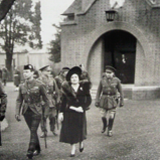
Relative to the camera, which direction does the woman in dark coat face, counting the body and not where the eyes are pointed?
toward the camera

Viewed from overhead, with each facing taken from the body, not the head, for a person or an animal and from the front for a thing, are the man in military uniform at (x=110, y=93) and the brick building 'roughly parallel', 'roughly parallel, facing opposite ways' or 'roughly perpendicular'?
roughly parallel

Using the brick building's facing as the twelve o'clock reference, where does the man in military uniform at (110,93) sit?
The man in military uniform is roughly at 12 o'clock from the brick building.

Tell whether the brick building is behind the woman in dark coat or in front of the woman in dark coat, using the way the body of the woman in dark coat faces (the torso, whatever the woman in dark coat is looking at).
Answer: behind

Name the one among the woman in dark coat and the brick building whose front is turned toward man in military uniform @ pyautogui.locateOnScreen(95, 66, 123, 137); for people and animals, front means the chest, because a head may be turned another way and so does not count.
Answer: the brick building

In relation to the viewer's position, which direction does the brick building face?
facing the viewer

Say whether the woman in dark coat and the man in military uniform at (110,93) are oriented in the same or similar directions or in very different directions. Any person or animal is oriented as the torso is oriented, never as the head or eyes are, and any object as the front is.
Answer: same or similar directions

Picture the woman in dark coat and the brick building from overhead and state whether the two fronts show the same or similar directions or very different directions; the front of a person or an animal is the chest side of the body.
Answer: same or similar directions

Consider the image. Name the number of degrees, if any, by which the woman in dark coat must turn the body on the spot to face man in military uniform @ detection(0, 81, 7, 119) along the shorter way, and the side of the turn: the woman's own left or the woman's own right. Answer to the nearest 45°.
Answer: approximately 90° to the woman's own right

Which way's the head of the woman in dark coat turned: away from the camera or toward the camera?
toward the camera

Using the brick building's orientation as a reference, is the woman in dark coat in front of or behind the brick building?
in front

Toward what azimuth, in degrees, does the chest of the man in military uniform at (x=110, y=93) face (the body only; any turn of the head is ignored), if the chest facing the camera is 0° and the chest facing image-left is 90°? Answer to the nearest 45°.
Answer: approximately 0°

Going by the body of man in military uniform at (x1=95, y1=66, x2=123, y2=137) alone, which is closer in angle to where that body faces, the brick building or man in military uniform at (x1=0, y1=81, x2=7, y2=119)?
the man in military uniform

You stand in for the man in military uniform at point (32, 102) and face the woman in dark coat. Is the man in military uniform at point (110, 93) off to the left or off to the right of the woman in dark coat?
left

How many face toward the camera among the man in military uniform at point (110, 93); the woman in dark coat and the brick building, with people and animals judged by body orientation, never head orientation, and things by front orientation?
3

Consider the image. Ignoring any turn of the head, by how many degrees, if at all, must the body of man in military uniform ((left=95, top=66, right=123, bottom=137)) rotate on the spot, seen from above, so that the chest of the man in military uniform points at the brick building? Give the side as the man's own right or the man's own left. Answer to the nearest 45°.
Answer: approximately 180°
